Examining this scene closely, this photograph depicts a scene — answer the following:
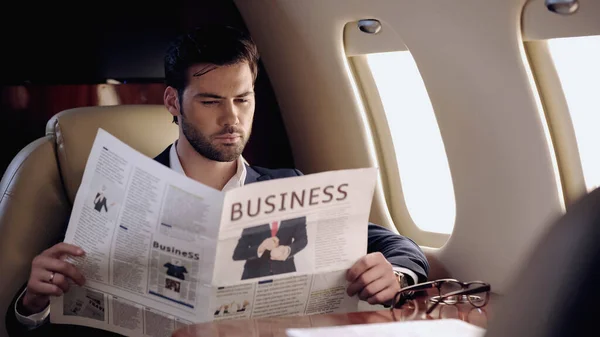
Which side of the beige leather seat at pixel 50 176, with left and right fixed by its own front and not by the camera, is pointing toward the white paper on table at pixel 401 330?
front

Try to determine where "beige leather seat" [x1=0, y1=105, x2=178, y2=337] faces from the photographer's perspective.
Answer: facing the viewer and to the right of the viewer
